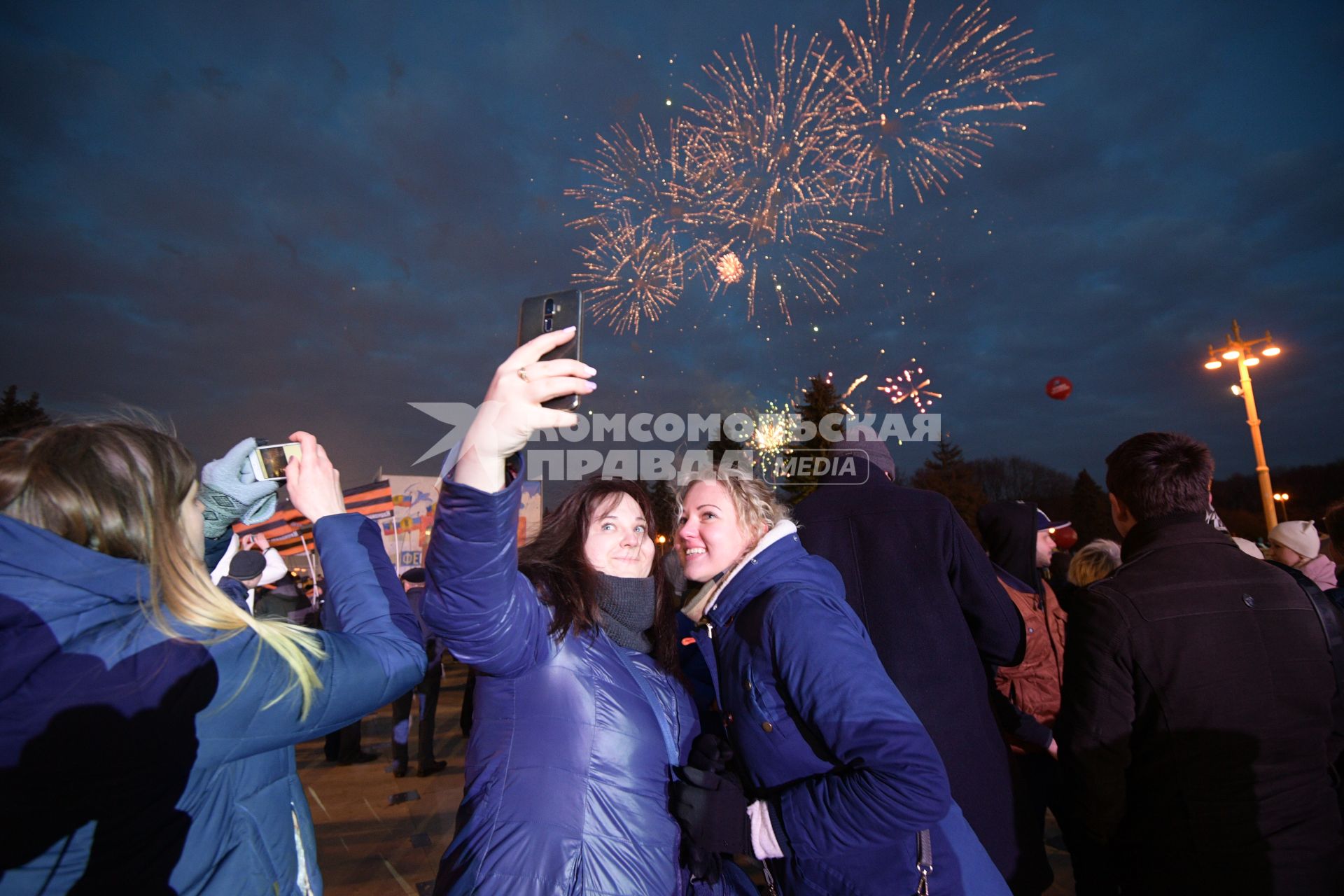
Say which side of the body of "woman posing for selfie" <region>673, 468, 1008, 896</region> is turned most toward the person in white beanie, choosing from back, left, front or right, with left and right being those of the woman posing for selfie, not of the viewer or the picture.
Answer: back

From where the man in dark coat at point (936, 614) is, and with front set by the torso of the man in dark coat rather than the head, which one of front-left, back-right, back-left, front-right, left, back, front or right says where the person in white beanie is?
front-right

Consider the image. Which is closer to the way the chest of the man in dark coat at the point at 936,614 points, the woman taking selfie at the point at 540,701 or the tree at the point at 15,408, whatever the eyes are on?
the tree

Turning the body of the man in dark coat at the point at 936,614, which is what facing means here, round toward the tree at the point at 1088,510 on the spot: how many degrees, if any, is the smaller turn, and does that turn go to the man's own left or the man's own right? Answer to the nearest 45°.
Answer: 0° — they already face it

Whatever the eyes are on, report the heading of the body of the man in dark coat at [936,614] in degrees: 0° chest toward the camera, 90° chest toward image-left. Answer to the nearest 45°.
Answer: approximately 180°

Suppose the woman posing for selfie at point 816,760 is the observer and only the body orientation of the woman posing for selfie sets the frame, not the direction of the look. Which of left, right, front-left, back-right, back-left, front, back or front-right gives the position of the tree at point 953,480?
back-right

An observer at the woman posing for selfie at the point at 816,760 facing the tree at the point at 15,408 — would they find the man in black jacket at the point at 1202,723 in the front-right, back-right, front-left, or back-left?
back-right

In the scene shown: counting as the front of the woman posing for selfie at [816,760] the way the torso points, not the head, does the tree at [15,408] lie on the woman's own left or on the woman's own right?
on the woman's own right

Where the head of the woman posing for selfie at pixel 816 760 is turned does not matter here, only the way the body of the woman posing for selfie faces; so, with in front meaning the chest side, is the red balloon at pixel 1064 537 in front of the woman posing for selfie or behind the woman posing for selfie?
behind

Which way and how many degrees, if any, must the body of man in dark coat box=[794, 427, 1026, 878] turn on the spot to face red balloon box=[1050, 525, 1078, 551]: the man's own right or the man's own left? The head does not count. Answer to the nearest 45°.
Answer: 0° — they already face it

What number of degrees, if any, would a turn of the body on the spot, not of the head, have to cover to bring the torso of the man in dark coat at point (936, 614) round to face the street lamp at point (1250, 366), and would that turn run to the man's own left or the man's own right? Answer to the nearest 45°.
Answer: approximately 45° to the man's own right

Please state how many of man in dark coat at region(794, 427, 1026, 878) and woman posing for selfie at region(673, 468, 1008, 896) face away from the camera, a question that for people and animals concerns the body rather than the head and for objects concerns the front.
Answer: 1

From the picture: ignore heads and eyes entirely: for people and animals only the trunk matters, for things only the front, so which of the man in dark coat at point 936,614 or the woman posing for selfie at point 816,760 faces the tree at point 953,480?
the man in dark coat

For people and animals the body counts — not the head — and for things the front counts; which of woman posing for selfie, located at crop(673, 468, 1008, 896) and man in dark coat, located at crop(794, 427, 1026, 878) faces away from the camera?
the man in dark coat

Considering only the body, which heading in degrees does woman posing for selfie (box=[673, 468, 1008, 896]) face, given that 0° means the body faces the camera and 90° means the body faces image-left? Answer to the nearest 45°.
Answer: approximately 45°

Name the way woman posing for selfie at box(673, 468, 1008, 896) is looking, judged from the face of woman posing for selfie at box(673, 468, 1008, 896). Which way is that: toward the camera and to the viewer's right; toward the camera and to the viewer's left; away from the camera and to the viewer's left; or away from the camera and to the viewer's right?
toward the camera and to the viewer's left
